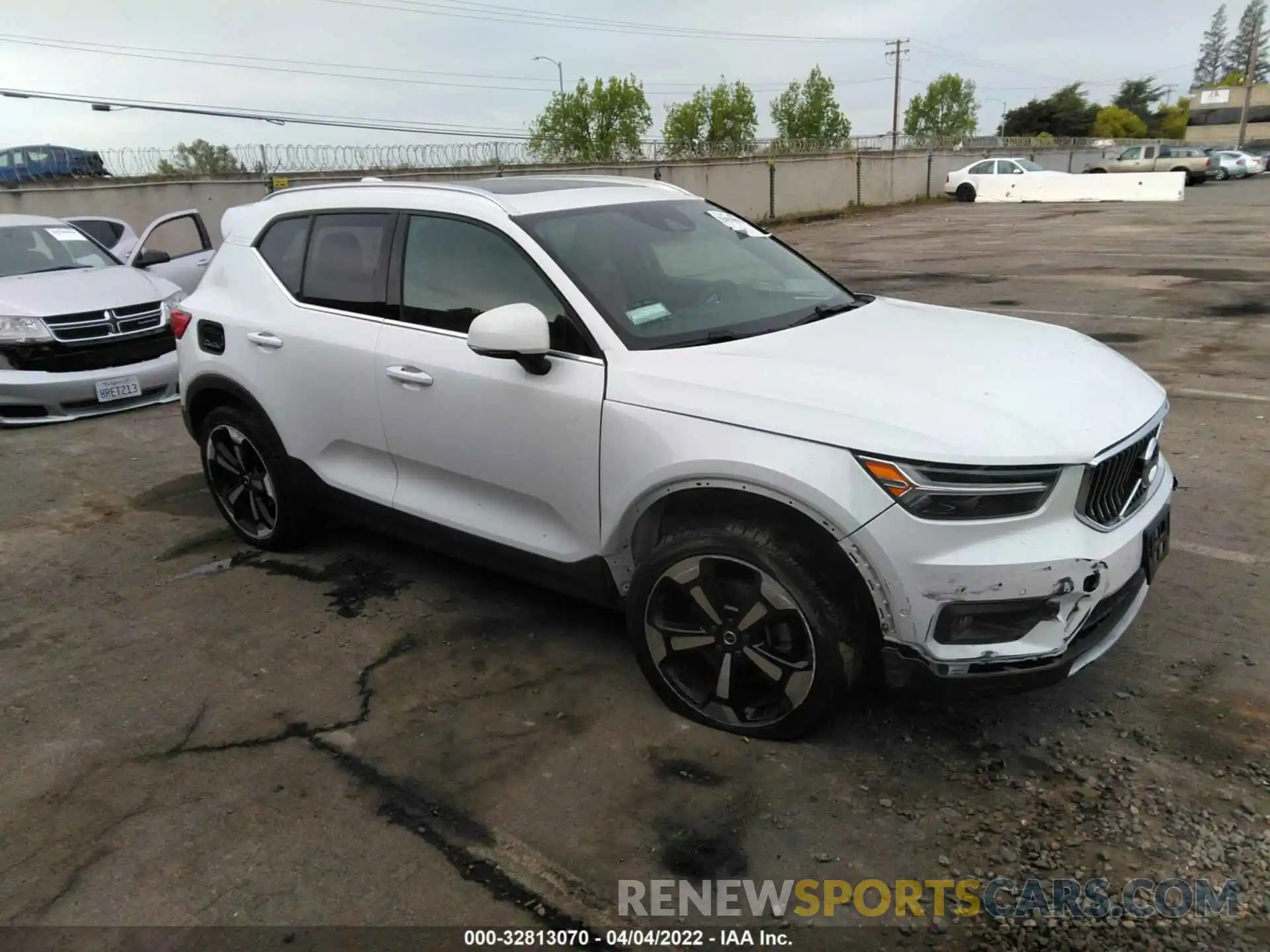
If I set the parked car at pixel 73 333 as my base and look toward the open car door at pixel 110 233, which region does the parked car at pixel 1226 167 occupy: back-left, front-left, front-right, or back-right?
front-right

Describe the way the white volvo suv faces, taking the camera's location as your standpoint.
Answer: facing the viewer and to the right of the viewer

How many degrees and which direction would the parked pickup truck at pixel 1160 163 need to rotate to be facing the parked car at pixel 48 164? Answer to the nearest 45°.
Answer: approximately 45° to its left

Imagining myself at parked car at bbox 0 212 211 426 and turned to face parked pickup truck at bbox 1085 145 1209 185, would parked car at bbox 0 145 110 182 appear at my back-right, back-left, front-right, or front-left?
front-left

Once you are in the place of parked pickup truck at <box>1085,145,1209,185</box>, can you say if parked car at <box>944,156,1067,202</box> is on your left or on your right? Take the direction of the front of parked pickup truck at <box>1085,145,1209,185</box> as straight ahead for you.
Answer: on your left

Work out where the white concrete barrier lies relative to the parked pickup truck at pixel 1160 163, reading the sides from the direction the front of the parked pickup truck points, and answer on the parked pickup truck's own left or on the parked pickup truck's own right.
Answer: on the parked pickup truck's own left

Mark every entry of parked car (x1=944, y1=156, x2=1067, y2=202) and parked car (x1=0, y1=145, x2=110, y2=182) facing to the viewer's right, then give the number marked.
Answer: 1

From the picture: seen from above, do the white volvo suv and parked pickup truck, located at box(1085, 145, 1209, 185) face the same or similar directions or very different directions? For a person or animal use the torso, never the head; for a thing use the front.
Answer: very different directions

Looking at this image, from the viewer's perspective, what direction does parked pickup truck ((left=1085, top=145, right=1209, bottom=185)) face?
to the viewer's left

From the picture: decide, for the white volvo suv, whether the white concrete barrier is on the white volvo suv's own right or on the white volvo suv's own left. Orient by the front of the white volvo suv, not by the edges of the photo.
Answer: on the white volvo suv's own left
